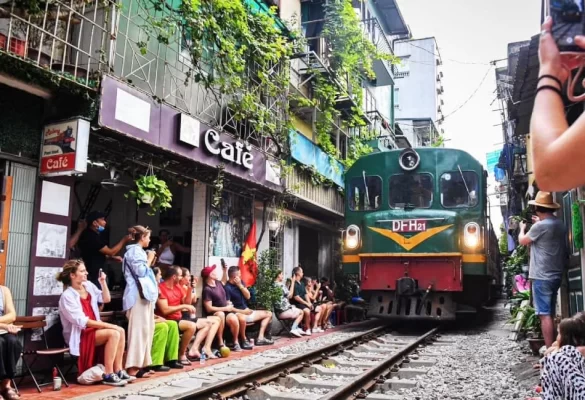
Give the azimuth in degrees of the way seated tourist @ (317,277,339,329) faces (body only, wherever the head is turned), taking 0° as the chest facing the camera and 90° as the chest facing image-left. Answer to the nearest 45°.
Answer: approximately 315°

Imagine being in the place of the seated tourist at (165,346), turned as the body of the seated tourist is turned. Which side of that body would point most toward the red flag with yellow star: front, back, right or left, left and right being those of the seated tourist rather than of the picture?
left

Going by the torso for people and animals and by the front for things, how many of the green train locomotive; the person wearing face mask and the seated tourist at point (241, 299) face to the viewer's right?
2

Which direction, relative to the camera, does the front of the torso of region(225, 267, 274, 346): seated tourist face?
to the viewer's right

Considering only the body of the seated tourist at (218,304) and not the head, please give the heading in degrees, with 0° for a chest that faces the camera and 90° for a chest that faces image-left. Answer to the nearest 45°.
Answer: approximately 315°

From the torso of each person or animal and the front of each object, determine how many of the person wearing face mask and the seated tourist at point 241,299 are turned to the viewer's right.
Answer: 2

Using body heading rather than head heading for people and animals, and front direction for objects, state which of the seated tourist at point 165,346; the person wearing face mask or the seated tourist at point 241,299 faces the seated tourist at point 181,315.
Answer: the person wearing face mask

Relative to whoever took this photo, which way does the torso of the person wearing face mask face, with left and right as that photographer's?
facing to the right of the viewer

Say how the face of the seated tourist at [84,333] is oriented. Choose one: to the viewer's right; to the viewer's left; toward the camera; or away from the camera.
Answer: to the viewer's right
